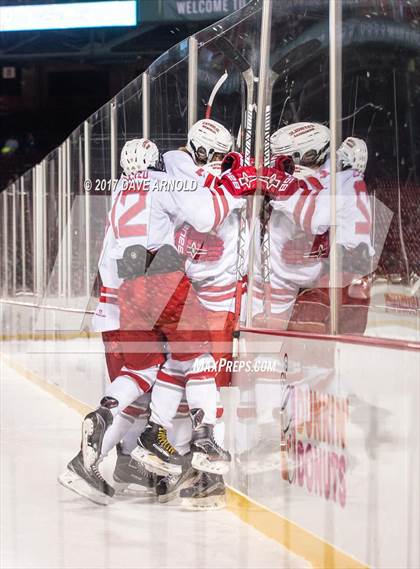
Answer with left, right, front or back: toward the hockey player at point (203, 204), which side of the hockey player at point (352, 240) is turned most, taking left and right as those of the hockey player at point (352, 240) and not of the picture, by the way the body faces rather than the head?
front

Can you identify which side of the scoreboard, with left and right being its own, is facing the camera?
front

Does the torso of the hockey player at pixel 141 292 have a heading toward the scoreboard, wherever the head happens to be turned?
no

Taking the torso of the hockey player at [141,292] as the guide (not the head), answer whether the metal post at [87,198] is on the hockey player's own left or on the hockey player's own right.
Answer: on the hockey player's own left

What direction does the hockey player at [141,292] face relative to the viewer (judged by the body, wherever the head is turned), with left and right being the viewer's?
facing away from the viewer and to the right of the viewer

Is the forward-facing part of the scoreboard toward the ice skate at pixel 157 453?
yes

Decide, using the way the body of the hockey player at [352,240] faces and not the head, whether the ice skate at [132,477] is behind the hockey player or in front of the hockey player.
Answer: in front

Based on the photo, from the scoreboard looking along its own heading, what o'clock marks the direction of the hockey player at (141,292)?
The hockey player is roughly at 12 o'clock from the scoreboard.

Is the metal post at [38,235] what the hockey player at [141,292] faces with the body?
no

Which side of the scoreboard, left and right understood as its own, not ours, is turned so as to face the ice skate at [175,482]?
front

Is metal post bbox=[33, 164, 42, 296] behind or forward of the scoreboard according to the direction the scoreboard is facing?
forward
